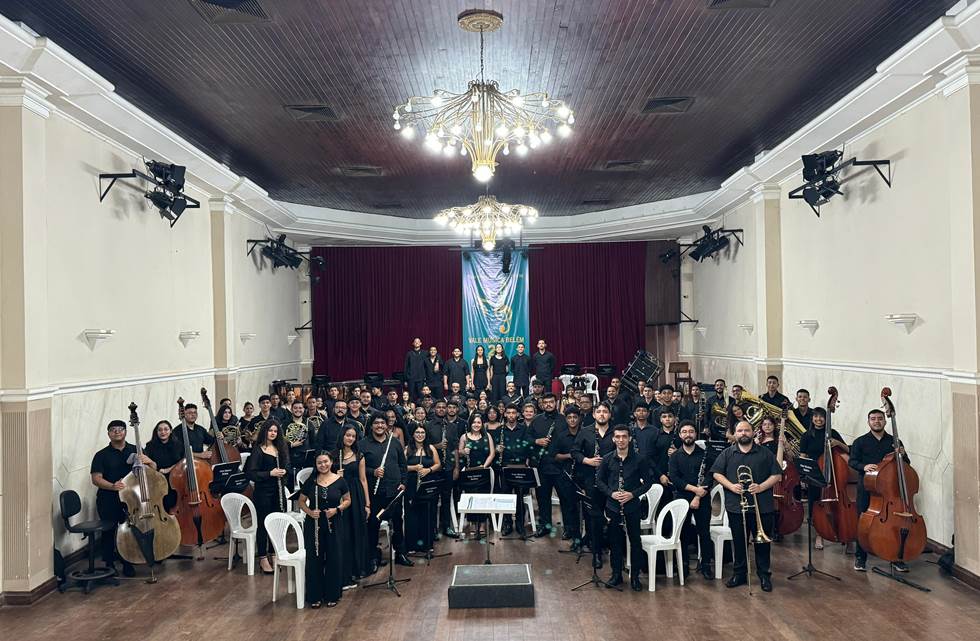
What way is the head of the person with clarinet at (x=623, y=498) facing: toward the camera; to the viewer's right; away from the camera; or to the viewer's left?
toward the camera

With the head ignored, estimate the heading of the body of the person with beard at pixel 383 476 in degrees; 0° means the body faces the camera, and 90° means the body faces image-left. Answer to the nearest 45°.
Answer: approximately 0°

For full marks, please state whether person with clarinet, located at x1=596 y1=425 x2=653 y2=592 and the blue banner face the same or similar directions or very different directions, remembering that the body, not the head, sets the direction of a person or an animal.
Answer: same or similar directions

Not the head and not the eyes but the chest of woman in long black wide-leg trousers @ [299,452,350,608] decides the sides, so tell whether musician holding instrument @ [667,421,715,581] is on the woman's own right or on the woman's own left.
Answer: on the woman's own left

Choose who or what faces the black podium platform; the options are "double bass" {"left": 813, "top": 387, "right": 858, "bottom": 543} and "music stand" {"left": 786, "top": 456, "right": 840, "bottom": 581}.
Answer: the double bass

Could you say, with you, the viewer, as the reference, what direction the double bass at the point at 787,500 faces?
facing the viewer and to the left of the viewer

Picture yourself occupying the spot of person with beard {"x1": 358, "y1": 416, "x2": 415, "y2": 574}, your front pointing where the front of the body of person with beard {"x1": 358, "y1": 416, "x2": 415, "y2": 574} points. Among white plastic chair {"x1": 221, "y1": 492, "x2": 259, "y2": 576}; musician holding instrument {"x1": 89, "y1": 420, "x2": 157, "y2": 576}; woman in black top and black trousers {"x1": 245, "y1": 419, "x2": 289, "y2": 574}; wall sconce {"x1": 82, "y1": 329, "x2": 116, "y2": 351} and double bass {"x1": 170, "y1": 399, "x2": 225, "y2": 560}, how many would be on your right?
5

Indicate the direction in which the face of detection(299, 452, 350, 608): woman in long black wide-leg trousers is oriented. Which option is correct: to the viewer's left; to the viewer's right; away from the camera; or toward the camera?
toward the camera

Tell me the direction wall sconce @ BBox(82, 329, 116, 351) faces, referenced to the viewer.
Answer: facing to the right of the viewer

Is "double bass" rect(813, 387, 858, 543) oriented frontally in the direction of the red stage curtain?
no

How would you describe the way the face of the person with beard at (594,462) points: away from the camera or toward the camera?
toward the camera

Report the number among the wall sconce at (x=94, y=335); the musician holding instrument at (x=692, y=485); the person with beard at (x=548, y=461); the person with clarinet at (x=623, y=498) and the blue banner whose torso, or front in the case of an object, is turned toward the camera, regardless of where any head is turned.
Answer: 4

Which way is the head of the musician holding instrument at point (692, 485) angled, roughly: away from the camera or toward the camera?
toward the camera

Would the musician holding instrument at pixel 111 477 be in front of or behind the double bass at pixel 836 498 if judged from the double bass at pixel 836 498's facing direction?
in front

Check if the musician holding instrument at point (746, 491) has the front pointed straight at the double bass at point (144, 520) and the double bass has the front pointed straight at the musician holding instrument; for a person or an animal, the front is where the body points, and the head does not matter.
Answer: no

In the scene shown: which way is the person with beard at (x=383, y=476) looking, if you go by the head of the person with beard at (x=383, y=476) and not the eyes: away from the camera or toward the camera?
toward the camera

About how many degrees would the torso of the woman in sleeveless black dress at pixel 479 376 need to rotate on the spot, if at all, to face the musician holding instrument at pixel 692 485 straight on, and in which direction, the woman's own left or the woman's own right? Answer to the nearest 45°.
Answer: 0° — they already face them

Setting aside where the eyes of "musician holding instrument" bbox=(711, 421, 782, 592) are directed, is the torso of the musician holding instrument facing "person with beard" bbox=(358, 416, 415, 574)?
no

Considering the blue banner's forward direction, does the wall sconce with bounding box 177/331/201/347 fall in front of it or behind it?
in front

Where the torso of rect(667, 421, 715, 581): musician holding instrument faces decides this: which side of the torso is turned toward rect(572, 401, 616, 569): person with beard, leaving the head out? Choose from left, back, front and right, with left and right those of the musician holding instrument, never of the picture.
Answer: right

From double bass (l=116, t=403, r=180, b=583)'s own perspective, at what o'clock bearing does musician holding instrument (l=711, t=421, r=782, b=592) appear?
The musician holding instrument is roughly at 10 o'clock from the double bass.
